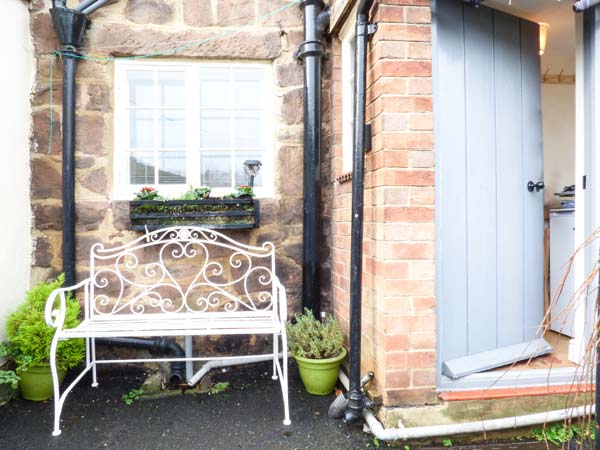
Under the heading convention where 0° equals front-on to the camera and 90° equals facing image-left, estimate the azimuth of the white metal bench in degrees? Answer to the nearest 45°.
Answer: approximately 0°

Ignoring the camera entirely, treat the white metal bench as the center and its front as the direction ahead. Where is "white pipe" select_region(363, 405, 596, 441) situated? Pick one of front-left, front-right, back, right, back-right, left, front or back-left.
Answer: front-left

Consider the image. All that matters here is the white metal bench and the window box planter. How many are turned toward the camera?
2

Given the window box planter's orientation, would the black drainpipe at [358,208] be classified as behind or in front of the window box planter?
in front

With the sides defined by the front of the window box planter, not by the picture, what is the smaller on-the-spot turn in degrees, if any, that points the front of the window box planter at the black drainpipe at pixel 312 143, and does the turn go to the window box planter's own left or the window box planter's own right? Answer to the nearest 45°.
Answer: approximately 90° to the window box planter's own left

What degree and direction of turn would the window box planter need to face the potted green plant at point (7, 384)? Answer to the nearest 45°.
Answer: approximately 90° to its right

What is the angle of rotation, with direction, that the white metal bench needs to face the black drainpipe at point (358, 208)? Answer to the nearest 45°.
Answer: approximately 45° to its left
